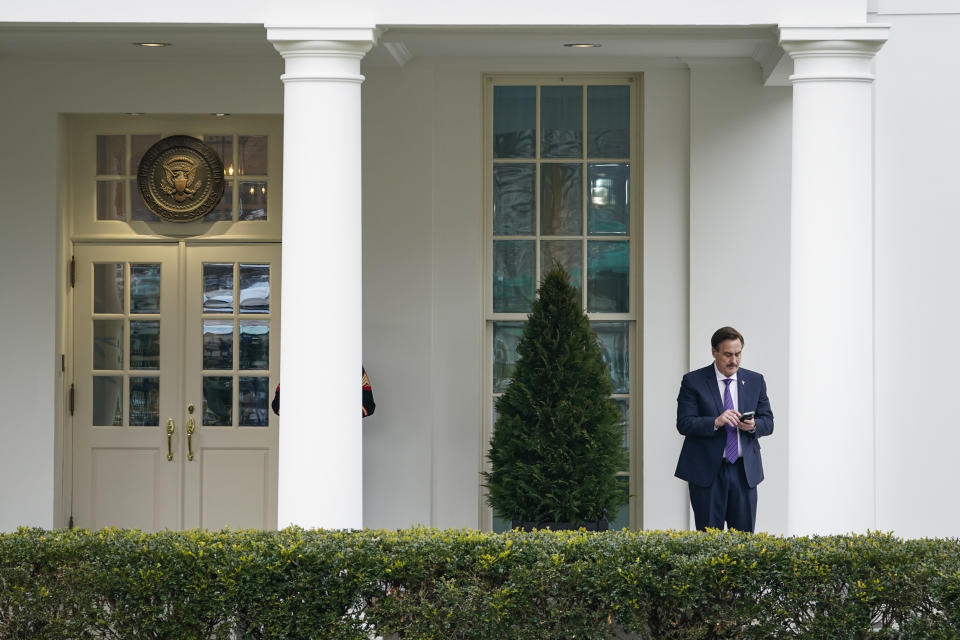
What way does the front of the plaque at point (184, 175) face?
toward the camera

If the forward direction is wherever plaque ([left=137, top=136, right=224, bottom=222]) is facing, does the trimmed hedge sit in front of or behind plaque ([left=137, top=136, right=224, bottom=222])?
in front

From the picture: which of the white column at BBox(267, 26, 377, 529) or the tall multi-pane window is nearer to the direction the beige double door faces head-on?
the white column

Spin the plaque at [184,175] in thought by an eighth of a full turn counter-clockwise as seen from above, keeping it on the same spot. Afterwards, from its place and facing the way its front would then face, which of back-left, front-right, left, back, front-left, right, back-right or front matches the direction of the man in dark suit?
front

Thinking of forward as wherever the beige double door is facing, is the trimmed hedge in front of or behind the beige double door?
in front

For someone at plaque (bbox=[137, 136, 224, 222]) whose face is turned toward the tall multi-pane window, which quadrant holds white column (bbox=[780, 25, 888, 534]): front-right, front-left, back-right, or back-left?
front-right

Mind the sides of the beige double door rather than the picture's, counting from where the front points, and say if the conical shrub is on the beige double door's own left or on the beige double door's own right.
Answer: on the beige double door's own left

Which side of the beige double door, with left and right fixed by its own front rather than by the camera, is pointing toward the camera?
front

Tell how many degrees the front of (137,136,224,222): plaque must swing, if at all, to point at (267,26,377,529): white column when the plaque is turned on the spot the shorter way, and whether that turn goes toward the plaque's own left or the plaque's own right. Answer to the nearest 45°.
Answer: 0° — it already faces it

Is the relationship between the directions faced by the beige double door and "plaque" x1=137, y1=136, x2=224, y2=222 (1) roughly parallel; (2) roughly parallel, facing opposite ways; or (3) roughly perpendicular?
roughly parallel

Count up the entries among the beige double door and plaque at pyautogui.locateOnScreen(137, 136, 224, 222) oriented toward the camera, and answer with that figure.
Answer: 2

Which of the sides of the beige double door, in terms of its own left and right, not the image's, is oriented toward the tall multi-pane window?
left
